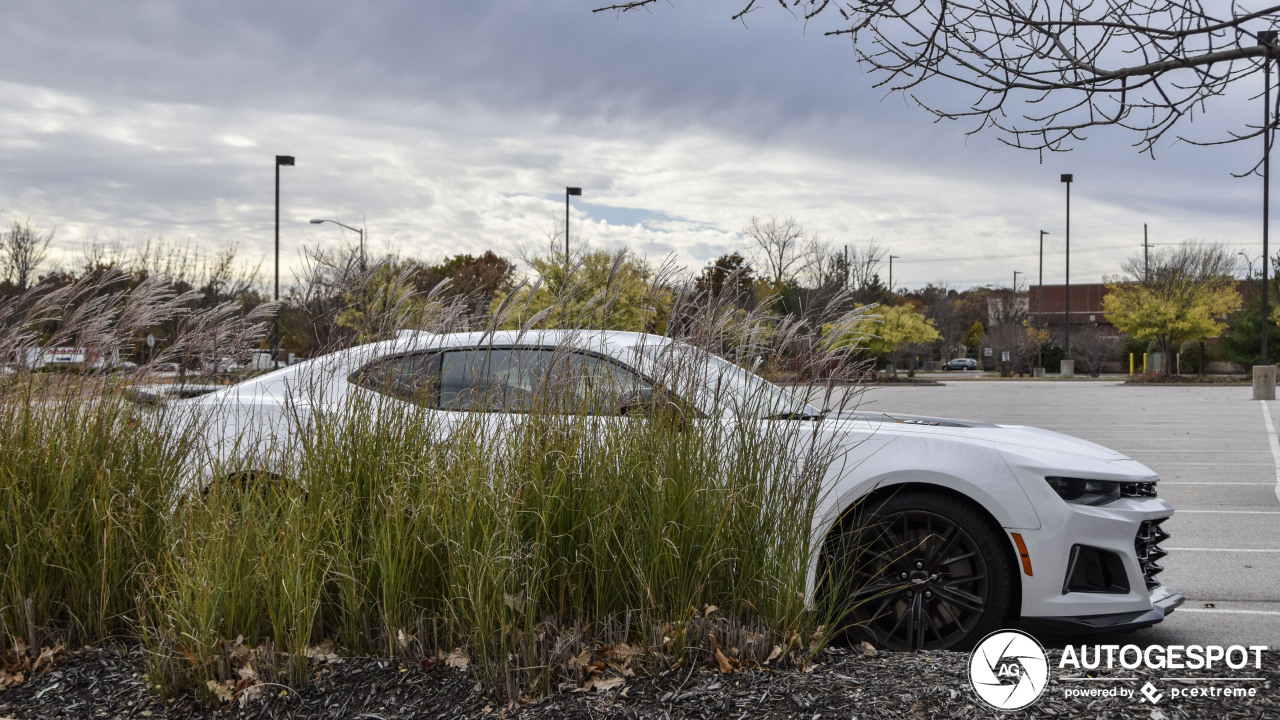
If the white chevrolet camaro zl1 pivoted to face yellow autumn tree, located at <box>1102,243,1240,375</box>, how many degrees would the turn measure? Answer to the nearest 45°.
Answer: approximately 45° to its left

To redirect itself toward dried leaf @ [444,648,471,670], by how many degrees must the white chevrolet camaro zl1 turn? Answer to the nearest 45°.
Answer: approximately 135° to its right

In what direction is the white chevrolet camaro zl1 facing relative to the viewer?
to the viewer's right

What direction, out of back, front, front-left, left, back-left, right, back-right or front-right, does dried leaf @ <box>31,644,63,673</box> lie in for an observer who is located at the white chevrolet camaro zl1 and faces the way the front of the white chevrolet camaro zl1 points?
back

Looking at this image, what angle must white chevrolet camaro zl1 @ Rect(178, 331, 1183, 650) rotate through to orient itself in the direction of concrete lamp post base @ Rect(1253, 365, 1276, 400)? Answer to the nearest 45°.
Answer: approximately 45° to its left
